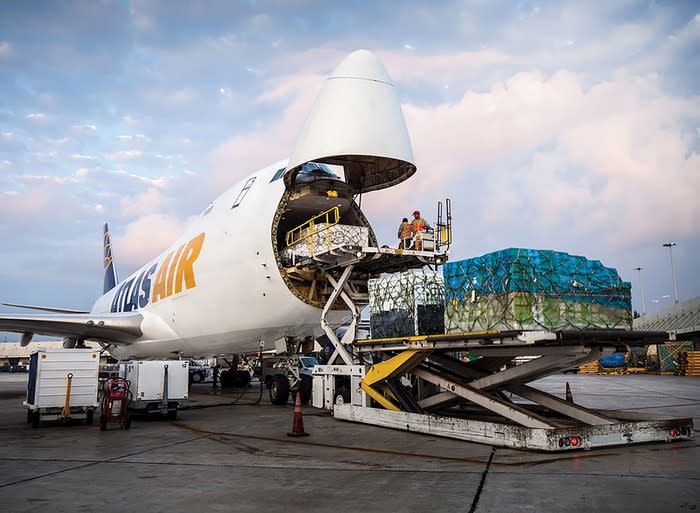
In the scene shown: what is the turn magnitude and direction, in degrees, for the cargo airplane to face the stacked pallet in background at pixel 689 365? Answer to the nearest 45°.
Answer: approximately 90° to its left

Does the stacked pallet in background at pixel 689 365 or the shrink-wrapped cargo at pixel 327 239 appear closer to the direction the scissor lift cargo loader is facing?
the shrink-wrapped cargo

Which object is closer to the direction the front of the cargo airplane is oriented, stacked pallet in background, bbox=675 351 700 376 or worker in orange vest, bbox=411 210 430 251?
the worker in orange vest

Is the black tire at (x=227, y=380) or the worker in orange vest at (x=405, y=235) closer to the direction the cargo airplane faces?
the worker in orange vest

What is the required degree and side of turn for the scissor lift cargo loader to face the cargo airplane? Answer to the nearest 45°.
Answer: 0° — it already faces it

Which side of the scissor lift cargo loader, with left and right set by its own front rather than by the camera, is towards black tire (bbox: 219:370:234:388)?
front

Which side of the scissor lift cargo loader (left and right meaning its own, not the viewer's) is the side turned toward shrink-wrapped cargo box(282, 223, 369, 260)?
front

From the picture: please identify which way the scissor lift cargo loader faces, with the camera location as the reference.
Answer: facing away from the viewer and to the left of the viewer

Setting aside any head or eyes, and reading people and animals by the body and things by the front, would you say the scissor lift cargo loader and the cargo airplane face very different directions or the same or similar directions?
very different directions

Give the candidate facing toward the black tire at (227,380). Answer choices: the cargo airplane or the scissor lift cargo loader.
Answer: the scissor lift cargo loader

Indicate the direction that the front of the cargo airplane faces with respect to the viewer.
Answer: facing the viewer and to the right of the viewer

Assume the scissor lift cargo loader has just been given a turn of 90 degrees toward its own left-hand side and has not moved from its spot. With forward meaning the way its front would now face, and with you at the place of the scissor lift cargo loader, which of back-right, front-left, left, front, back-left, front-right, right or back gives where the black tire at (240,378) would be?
right
